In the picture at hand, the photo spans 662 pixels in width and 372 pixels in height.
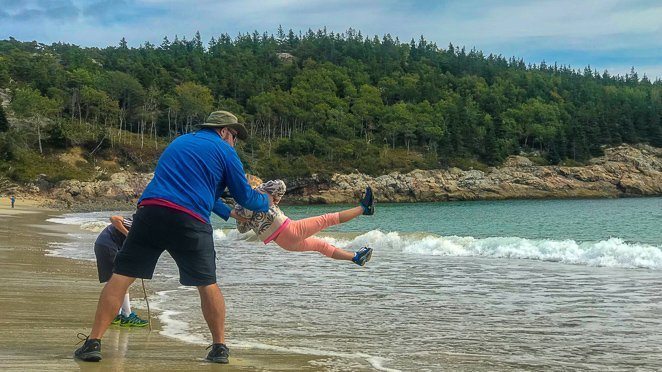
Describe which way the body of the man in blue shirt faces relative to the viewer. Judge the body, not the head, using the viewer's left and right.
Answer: facing away from the viewer and to the right of the viewer
